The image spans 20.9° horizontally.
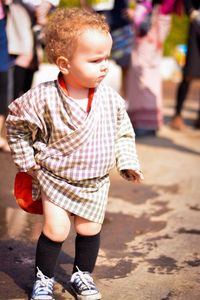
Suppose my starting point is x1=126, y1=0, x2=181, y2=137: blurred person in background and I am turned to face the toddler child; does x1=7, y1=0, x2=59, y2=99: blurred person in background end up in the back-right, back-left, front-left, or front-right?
front-right

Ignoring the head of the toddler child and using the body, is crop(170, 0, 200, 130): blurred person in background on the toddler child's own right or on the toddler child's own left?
on the toddler child's own left

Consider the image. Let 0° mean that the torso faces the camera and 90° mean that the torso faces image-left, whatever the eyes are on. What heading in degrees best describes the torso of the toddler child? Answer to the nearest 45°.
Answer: approximately 315°

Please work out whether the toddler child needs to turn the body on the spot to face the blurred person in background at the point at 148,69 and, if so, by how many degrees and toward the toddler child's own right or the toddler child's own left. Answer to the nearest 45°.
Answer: approximately 135° to the toddler child's own left

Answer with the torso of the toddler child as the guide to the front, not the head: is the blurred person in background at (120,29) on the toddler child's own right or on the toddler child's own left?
on the toddler child's own left

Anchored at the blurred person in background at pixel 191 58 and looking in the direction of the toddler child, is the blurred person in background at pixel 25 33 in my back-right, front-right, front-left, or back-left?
front-right
